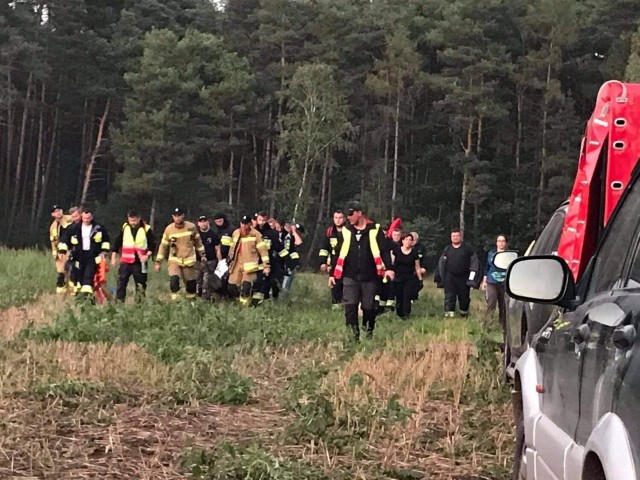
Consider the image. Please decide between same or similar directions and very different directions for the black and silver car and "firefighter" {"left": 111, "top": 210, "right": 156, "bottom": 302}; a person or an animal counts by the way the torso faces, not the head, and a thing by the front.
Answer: very different directions

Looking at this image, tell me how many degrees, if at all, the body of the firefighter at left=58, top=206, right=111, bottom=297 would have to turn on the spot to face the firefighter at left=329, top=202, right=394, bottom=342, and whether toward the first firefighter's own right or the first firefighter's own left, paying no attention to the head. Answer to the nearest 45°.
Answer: approximately 45° to the first firefighter's own left

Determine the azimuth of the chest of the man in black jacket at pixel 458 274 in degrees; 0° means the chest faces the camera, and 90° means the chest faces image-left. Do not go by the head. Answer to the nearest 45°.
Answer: approximately 0°
